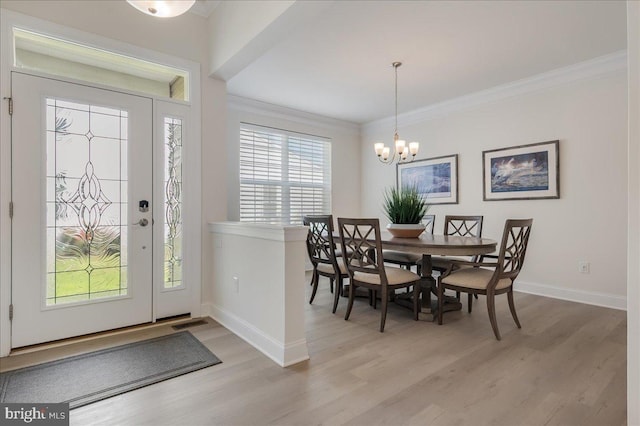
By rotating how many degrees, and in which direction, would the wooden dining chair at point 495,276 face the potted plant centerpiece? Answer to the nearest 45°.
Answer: approximately 45° to its left

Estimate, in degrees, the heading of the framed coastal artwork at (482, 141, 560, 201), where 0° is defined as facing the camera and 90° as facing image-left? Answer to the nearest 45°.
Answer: approximately 45°

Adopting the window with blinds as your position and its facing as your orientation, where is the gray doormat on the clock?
The gray doormat is roughly at 2 o'clock from the window with blinds.

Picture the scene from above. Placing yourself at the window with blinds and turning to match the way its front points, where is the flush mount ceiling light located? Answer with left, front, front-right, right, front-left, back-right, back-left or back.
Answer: front-right

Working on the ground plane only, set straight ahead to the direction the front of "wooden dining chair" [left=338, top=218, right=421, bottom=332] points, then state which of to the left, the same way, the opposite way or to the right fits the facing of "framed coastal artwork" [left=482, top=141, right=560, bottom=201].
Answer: the opposite way

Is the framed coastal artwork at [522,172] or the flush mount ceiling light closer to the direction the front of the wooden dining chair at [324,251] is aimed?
the framed coastal artwork

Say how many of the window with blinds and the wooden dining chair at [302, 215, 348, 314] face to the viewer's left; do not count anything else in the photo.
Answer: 0

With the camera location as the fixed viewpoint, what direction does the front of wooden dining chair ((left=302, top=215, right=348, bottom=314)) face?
facing away from the viewer and to the right of the viewer

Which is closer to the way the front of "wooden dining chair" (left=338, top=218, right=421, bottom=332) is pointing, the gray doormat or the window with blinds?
the window with blinds

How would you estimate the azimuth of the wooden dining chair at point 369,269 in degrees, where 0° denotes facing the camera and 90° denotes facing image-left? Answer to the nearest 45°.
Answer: approximately 225°

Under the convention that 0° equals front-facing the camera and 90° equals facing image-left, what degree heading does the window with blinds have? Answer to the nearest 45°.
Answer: approximately 315°

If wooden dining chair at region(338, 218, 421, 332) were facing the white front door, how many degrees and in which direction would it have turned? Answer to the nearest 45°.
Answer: approximately 135° to its left

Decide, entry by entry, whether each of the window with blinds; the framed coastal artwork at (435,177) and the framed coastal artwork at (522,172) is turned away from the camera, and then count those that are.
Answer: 0

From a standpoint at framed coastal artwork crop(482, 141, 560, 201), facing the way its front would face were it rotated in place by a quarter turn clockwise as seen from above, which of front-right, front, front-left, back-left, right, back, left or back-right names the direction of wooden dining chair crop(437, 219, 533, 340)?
back-left

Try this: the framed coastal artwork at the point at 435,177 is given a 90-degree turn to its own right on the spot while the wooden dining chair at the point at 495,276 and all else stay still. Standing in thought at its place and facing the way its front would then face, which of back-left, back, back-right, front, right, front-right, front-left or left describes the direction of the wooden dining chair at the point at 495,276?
back-left

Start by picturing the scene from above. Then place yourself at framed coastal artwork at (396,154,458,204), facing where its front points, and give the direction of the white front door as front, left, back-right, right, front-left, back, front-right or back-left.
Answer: front

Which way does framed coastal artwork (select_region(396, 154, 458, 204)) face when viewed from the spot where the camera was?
facing the viewer and to the left of the viewer

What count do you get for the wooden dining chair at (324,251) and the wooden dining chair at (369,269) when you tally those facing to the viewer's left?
0

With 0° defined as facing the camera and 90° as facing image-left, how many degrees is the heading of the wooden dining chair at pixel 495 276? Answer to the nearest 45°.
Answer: approximately 135°

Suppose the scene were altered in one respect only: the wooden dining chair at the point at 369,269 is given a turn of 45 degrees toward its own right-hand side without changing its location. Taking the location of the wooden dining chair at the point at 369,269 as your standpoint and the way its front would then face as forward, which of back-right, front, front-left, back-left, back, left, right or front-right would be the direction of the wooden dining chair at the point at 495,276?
front

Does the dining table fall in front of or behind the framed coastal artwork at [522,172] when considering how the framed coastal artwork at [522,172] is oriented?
in front
